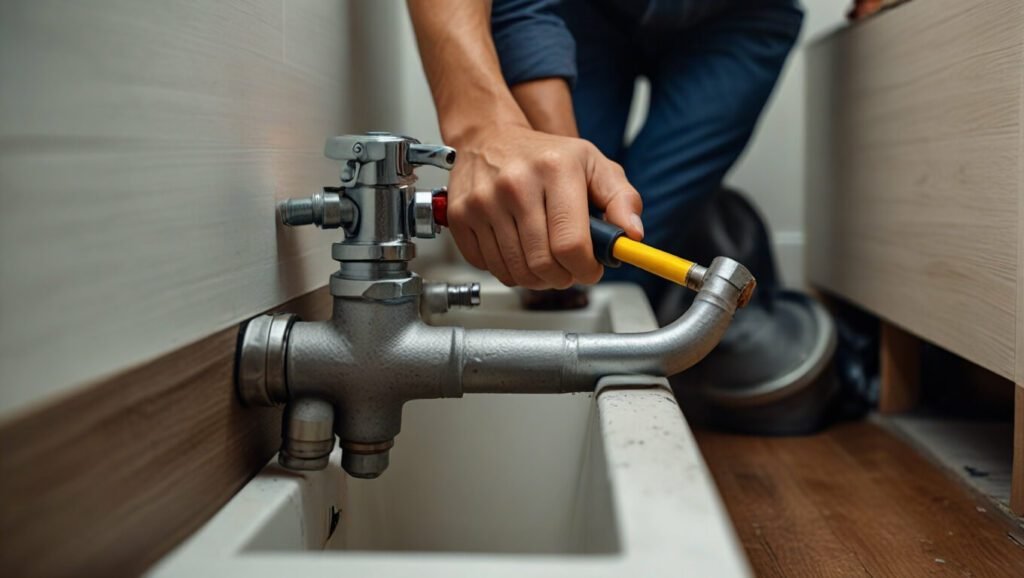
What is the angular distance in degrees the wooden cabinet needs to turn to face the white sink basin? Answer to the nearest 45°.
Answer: approximately 45° to its left

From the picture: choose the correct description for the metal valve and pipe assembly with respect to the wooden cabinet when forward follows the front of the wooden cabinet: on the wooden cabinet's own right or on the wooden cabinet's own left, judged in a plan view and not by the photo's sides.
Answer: on the wooden cabinet's own left

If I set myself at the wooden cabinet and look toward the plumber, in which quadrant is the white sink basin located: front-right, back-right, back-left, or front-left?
front-left

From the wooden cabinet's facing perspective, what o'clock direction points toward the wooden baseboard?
The wooden baseboard is roughly at 10 o'clock from the wooden cabinet.

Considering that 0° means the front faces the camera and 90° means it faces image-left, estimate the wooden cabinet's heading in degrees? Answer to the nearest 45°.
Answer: approximately 90°

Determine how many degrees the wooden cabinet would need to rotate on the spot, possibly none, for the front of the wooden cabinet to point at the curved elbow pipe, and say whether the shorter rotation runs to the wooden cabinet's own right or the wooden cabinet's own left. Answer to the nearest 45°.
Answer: approximately 90° to the wooden cabinet's own left
